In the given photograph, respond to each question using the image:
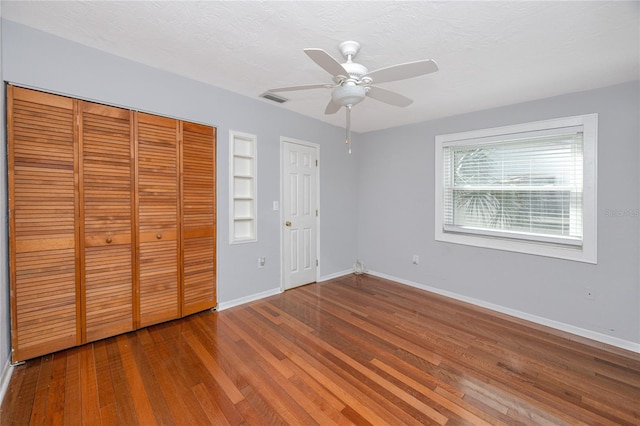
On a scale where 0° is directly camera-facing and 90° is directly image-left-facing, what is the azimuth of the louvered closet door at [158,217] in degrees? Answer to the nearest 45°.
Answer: approximately 315°

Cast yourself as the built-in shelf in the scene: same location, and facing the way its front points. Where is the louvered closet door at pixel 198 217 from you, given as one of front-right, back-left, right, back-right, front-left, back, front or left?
right

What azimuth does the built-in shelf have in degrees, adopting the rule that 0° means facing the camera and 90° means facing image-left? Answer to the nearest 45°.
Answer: approximately 315°

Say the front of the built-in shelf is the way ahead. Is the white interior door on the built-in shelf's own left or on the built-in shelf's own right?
on the built-in shelf's own left

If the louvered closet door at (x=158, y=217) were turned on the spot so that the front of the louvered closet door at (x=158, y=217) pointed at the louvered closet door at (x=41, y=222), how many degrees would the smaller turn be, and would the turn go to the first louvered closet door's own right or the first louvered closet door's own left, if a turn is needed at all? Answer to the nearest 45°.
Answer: approximately 135° to the first louvered closet door's own right

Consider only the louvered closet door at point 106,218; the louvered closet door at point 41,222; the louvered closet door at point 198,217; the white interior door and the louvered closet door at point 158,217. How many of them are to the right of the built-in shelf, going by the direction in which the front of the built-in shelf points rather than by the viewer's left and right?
4

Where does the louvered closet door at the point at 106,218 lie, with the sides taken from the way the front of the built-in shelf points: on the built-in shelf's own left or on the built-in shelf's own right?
on the built-in shelf's own right

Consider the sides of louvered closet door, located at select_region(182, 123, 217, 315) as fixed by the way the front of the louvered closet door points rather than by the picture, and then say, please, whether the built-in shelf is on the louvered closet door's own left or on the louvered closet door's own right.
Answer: on the louvered closet door's own left

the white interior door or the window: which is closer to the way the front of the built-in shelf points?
the window
